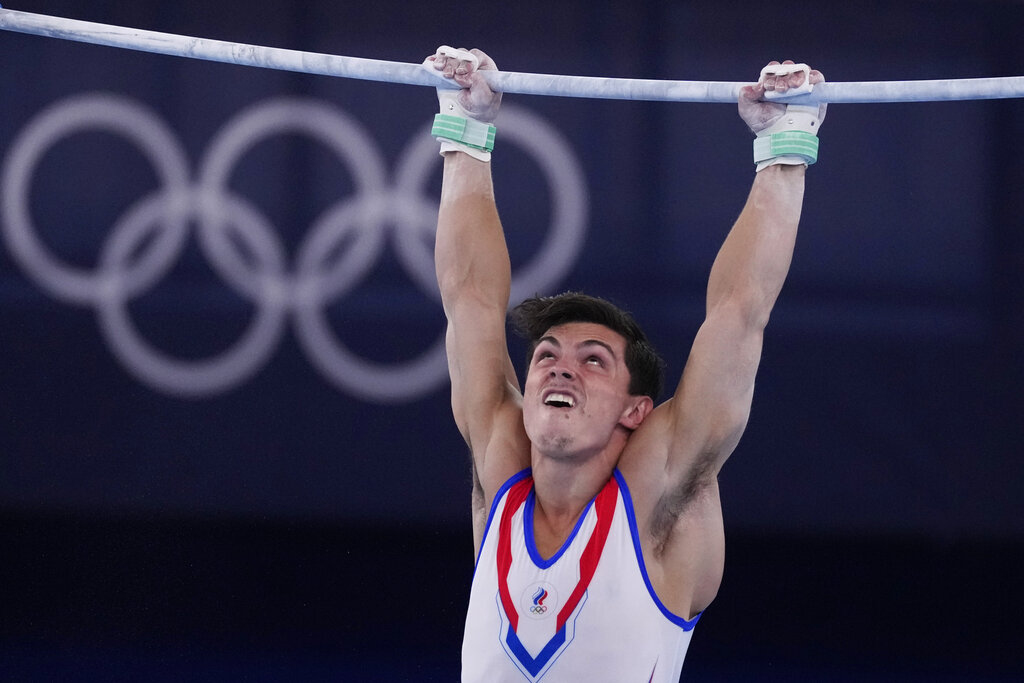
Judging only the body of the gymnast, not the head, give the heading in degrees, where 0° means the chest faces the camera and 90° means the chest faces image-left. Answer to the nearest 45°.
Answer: approximately 45°
